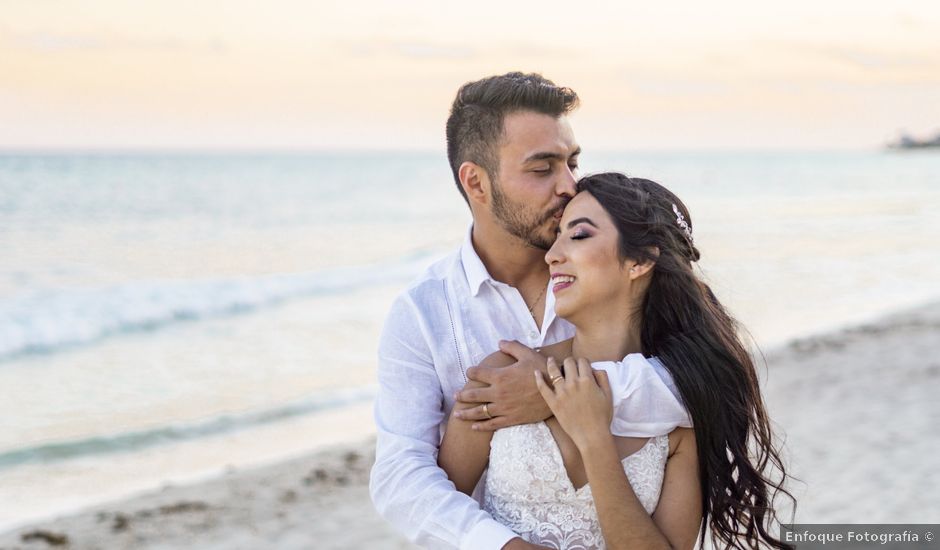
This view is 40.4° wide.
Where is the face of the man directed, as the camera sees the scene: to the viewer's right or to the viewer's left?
to the viewer's right

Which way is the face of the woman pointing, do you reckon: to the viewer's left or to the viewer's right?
to the viewer's left

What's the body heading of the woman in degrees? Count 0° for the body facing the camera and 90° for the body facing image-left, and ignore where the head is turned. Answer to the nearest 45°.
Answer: approximately 45°

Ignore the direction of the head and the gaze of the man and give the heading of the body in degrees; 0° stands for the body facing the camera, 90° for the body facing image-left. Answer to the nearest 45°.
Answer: approximately 315°
